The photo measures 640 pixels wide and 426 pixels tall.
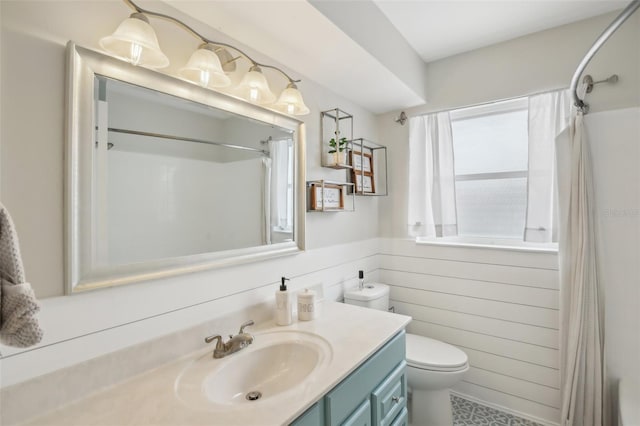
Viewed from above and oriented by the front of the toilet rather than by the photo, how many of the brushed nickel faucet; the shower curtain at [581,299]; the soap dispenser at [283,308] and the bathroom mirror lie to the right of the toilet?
3

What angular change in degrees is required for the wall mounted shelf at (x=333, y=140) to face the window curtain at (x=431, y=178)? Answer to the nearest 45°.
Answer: approximately 90° to its left

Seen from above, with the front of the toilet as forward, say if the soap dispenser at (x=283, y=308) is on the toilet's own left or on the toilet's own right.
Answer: on the toilet's own right

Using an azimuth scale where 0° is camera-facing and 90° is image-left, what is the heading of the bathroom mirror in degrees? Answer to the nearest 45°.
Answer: approximately 315°

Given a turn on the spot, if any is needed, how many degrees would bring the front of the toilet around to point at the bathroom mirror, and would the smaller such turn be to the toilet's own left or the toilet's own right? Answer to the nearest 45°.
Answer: approximately 90° to the toilet's own right

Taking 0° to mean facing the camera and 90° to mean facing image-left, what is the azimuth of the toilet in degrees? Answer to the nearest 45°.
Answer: approximately 315°

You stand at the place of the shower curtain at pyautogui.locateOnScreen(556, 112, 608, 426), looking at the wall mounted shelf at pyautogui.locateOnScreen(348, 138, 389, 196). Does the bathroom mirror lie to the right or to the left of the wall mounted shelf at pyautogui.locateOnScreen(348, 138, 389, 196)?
left
